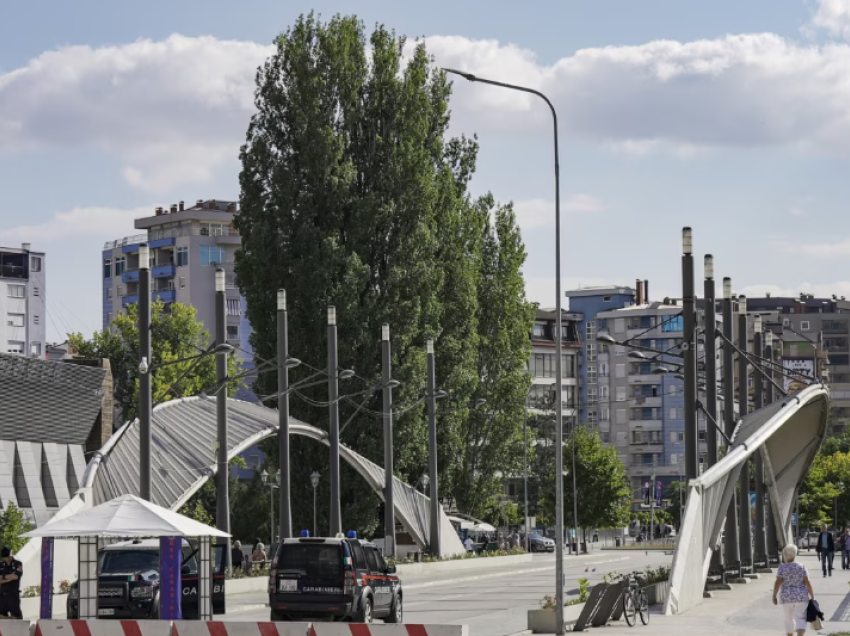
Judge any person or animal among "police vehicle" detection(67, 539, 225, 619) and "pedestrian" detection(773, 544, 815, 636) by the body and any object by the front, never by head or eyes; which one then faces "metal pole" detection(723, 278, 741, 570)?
the pedestrian

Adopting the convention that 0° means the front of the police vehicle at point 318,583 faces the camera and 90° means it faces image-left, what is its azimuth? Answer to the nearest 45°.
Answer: approximately 225°

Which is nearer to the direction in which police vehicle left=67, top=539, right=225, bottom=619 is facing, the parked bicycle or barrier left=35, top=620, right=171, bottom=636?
the barrier

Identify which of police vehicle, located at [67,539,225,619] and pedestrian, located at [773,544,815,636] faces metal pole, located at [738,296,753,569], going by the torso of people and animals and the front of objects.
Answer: the pedestrian

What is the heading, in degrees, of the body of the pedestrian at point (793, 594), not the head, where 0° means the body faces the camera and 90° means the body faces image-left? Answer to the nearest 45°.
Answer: approximately 180°

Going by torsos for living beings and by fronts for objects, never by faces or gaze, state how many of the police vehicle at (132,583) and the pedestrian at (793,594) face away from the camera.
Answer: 1

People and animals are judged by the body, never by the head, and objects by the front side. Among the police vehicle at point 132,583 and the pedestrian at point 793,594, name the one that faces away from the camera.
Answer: the pedestrian

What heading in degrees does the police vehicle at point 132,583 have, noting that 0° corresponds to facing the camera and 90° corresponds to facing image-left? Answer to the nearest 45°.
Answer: approximately 45°

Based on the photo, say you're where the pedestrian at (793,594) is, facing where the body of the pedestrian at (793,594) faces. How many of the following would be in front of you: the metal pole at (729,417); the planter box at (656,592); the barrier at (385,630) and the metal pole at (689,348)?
3

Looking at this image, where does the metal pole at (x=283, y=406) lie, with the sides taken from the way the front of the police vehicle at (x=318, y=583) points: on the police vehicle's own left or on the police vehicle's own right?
on the police vehicle's own left
